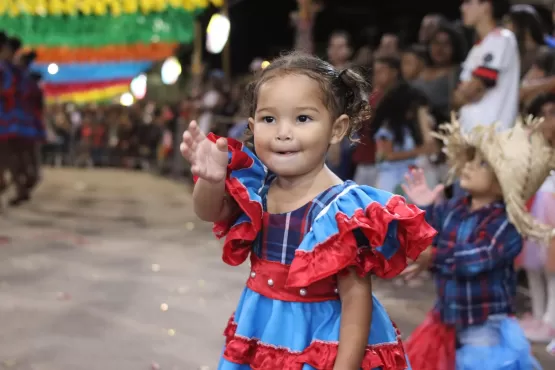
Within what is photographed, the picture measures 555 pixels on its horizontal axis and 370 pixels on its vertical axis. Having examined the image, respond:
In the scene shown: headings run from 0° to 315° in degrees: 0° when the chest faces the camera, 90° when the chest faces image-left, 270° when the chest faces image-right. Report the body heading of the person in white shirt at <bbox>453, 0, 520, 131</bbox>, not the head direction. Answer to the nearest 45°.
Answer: approximately 90°

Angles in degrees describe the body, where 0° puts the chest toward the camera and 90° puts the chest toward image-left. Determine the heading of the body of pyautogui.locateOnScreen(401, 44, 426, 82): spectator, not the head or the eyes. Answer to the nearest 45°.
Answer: approximately 45°

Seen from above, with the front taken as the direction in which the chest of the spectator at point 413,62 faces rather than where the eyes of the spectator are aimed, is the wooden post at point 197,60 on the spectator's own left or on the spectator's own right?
on the spectator's own right

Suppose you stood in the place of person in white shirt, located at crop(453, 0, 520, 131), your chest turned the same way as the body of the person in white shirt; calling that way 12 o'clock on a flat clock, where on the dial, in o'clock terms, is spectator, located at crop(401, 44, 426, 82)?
The spectator is roughly at 2 o'clock from the person in white shirt.

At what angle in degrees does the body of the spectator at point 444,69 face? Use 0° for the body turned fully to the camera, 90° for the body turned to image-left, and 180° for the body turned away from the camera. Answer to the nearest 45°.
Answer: approximately 45°

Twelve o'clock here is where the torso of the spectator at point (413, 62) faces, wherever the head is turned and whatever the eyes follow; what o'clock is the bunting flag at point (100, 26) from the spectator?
The bunting flag is roughly at 3 o'clock from the spectator.

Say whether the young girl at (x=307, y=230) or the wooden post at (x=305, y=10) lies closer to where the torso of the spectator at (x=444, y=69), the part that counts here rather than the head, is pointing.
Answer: the young girl
